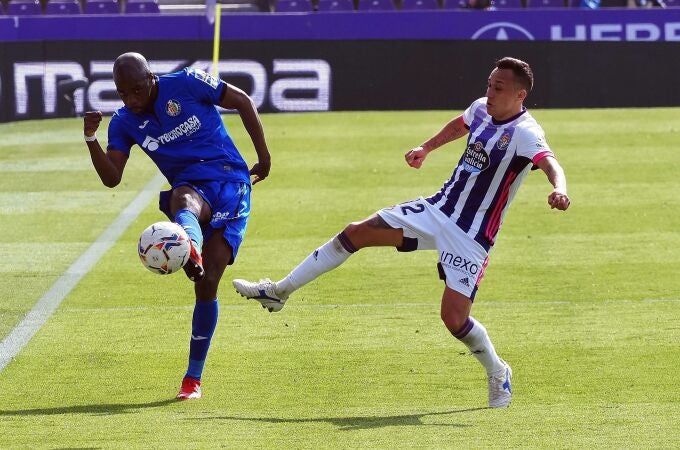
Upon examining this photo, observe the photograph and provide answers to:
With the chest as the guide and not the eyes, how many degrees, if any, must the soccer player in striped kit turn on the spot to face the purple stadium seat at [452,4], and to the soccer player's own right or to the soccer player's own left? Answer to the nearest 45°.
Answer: approximately 135° to the soccer player's own right

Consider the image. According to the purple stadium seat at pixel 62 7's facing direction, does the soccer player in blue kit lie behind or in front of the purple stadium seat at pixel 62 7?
in front

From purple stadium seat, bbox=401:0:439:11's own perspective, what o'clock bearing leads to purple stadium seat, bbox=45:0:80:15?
purple stadium seat, bbox=45:0:80:15 is roughly at 3 o'clock from purple stadium seat, bbox=401:0:439:11.

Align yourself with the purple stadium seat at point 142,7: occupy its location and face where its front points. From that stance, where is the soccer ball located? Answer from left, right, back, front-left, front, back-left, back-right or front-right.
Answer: front

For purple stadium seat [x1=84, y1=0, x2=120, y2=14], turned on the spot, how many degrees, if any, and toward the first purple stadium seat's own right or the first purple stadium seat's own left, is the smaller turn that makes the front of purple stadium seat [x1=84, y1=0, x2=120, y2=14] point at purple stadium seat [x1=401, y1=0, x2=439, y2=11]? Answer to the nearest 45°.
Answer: approximately 90° to the first purple stadium seat's own left

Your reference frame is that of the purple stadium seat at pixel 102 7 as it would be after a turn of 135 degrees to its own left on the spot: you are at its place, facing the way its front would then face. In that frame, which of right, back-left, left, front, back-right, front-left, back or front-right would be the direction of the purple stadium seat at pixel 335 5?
front-right

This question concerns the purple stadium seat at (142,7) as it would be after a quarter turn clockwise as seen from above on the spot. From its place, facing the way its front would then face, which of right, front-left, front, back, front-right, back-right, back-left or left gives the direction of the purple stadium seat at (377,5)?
back

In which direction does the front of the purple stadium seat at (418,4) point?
toward the camera

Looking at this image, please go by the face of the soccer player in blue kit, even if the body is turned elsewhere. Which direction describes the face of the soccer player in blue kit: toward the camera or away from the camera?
toward the camera

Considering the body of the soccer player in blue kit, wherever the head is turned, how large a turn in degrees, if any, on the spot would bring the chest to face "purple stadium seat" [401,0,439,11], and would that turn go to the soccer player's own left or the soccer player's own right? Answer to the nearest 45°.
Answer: approximately 135° to the soccer player's own right

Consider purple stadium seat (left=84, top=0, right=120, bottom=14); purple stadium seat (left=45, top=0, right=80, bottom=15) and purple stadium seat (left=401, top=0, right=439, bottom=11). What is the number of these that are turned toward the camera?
3

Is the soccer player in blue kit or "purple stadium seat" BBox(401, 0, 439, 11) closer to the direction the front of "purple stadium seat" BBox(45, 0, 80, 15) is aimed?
the soccer player in blue kit

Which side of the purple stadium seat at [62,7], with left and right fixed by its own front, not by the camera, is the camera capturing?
front

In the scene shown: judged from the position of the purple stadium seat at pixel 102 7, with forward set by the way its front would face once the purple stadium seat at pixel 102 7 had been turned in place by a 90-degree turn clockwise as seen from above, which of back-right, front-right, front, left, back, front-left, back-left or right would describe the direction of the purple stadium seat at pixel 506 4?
back

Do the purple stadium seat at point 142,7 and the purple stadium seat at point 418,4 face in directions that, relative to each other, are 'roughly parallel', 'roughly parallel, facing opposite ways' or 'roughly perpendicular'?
roughly parallel

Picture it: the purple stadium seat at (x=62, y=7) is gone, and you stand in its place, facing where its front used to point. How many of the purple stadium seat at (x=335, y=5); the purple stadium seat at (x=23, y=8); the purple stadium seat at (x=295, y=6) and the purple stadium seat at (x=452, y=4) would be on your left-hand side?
3
